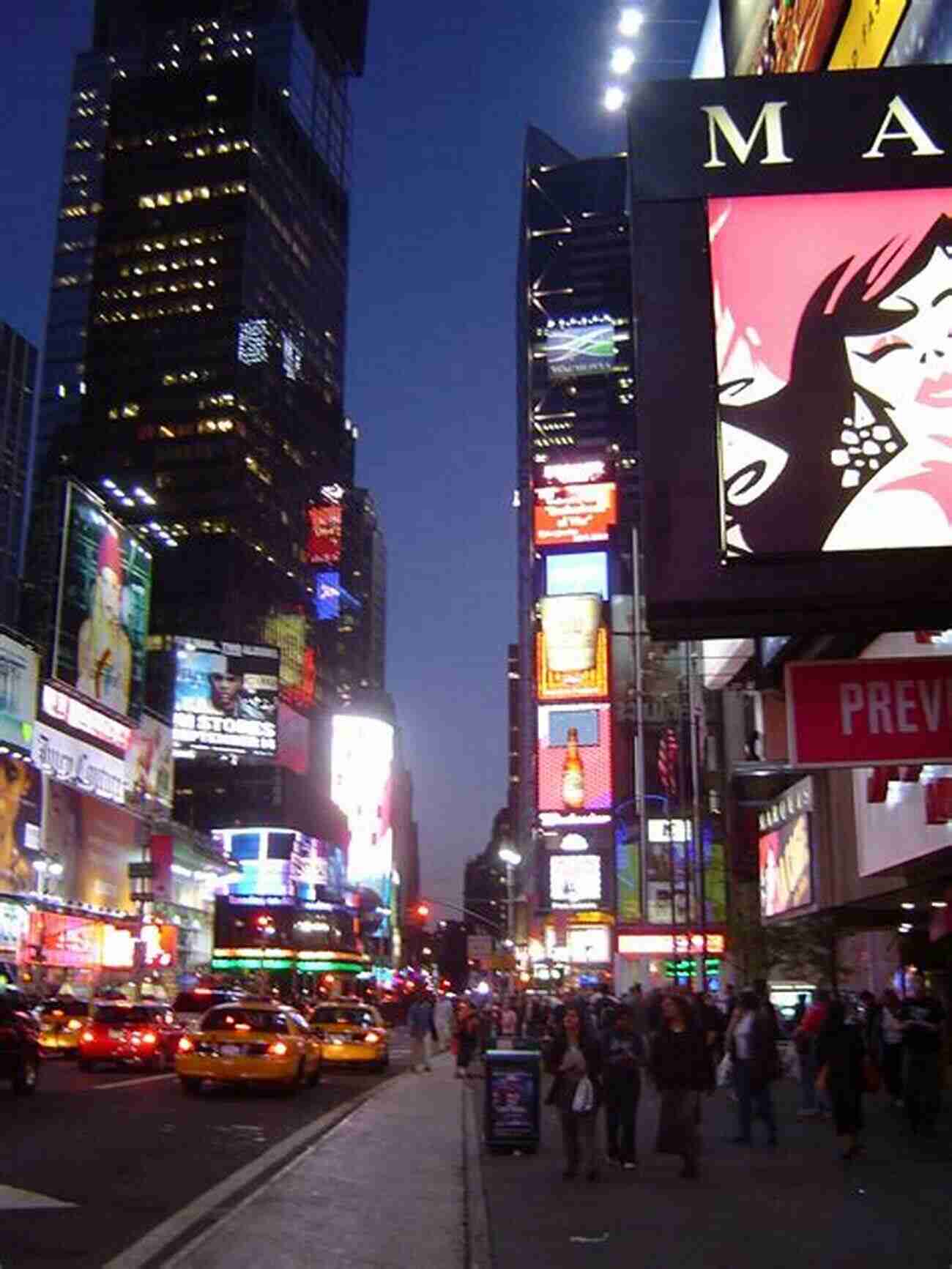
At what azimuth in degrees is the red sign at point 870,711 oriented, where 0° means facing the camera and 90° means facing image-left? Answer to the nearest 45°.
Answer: approximately 0°

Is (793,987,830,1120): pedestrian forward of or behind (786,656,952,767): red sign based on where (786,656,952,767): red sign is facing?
behind

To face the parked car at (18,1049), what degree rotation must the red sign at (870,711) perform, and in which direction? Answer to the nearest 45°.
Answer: approximately 135° to its right

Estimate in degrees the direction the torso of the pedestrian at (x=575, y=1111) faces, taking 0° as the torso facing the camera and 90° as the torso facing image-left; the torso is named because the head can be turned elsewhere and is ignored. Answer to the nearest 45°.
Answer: approximately 0°

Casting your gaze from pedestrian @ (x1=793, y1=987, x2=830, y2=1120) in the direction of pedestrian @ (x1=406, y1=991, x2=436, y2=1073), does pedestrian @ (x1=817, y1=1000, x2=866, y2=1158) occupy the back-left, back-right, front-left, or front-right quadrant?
back-left

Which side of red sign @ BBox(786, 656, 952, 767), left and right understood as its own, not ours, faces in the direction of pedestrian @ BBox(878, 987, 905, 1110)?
back
